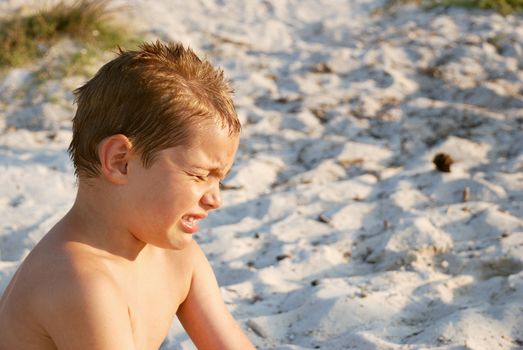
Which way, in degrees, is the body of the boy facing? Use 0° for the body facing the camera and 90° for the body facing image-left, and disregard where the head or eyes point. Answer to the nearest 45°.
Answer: approximately 315°
